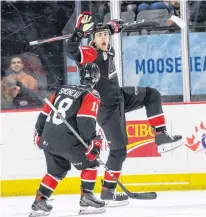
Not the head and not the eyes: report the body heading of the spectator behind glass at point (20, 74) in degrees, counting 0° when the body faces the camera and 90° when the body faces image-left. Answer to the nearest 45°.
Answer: approximately 0°

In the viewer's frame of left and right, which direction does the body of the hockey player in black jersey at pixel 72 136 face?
facing away from the viewer and to the right of the viewer

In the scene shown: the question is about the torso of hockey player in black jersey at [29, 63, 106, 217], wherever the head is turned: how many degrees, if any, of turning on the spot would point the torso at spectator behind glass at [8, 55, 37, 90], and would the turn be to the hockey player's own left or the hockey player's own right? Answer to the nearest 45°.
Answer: approximately 45° to the hockey player's own left

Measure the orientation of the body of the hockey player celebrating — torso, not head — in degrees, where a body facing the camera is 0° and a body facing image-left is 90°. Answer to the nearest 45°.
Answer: approximately 315°

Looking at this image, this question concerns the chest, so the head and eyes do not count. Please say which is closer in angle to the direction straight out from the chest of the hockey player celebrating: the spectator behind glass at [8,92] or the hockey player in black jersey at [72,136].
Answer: the hockey player in black jersey

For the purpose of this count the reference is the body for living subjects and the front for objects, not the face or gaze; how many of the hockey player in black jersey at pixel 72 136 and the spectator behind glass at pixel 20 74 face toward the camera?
1
